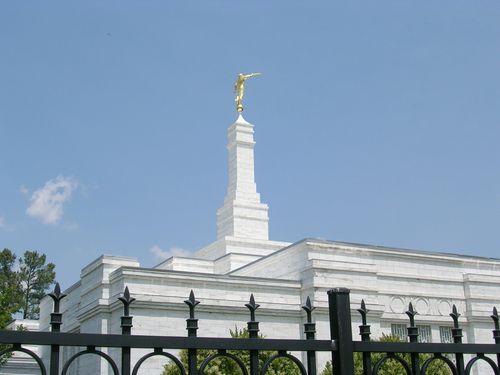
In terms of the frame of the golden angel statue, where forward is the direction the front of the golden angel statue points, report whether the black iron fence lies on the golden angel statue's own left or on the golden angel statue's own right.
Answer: on the golden angel statue's own right

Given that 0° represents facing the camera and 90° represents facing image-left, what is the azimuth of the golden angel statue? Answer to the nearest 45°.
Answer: approximately 270°
